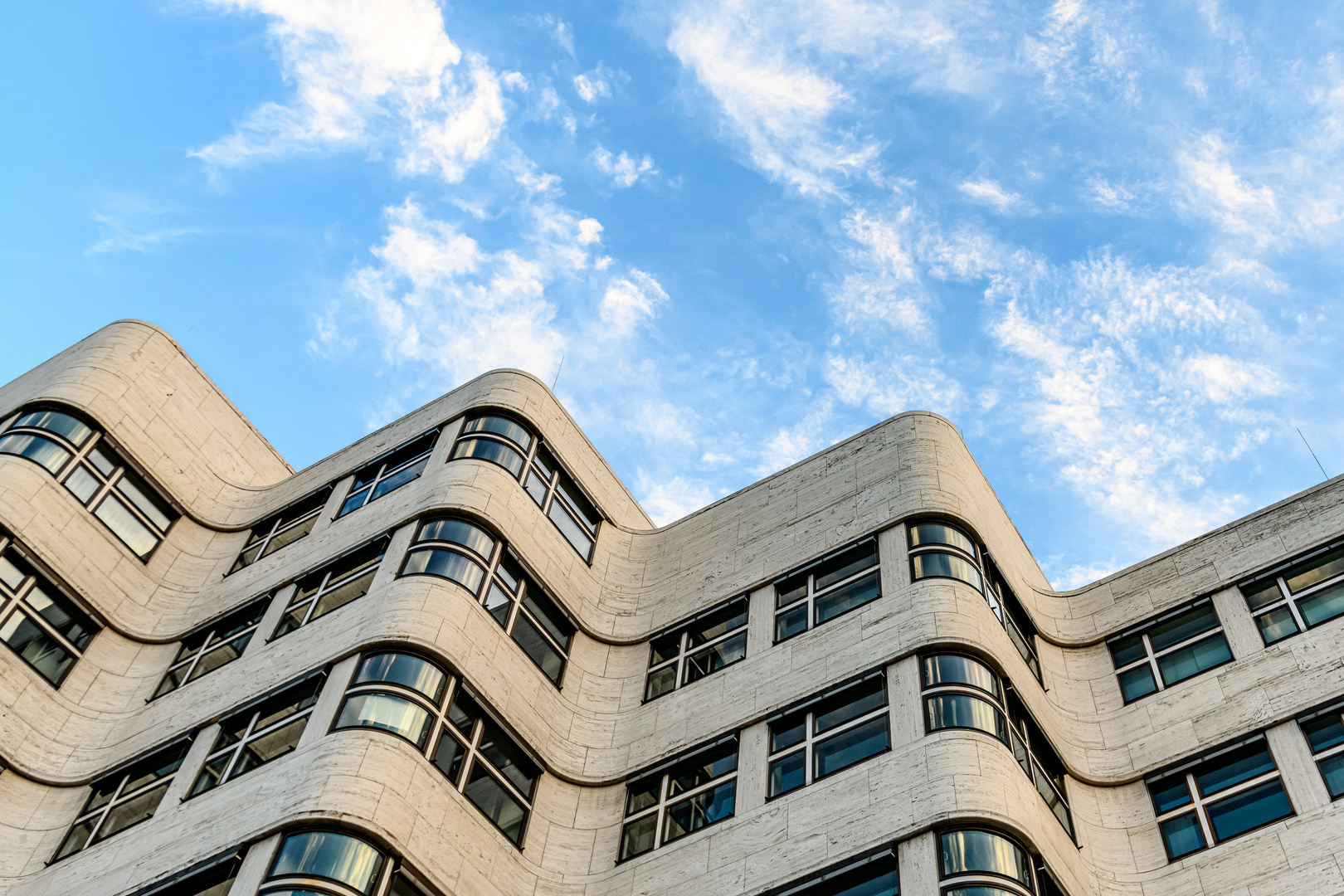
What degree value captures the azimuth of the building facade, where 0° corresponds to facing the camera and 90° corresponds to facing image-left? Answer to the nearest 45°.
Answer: approximately 0°
